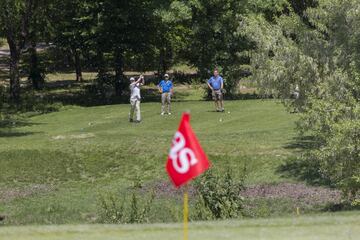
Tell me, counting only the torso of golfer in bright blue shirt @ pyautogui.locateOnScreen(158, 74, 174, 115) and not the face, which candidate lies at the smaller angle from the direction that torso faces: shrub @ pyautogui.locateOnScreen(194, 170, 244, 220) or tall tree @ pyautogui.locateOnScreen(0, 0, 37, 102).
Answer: the shrub

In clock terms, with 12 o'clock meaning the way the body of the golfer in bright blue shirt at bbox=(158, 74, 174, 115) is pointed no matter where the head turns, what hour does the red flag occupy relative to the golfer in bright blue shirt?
The red flag is roughly at 12 o'clock from the golfer in bright blue shirt.

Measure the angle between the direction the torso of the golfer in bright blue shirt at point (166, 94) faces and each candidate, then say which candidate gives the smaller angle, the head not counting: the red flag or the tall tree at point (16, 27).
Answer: the red flag

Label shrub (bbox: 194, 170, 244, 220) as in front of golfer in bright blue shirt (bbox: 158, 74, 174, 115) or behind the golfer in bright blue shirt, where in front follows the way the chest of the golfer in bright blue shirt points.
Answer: in front

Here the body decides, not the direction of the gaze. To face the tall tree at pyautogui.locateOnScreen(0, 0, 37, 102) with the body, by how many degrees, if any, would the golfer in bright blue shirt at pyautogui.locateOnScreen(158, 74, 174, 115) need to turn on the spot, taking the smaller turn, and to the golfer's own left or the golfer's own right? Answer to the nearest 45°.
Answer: approximately 135° to the golfer's own right

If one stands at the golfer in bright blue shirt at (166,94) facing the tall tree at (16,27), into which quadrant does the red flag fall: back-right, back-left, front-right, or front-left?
back-left

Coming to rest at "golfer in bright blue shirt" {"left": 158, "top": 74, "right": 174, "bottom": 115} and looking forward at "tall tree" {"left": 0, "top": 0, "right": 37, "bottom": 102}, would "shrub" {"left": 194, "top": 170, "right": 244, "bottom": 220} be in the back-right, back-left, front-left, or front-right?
back-left

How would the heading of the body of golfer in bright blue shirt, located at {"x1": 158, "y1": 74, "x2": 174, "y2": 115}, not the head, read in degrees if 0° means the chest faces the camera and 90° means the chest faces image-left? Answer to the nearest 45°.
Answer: approximately 0°
